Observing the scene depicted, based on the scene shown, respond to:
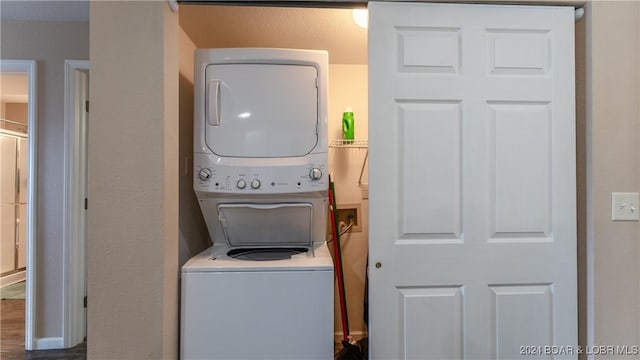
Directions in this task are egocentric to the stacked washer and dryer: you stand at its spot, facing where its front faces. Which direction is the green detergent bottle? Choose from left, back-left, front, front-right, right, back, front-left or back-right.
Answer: back-left

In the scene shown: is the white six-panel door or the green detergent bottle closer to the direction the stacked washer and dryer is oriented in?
the white six-panel door

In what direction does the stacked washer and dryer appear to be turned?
toward the camera

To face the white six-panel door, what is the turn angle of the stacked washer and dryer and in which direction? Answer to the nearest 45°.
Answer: approximately 90° to its left

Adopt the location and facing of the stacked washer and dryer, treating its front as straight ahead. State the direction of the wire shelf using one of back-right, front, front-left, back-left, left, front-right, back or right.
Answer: back-left
